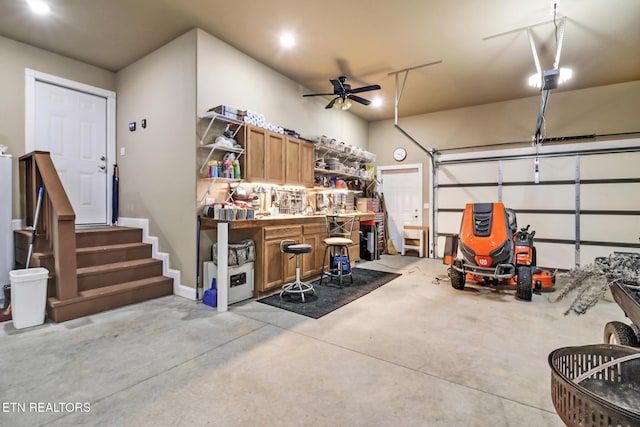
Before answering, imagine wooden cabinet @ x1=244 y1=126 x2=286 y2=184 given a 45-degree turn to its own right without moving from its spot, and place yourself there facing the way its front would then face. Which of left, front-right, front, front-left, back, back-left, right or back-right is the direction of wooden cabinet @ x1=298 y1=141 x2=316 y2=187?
back-left

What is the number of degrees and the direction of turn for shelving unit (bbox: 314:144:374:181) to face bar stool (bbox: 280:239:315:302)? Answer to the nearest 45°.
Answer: approximately 45° to its right

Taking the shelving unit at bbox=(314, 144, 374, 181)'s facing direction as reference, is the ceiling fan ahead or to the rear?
ahead

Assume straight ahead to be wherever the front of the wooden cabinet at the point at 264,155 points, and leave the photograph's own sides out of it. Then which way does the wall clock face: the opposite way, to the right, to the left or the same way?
to the right

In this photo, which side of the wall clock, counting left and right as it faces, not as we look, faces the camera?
front

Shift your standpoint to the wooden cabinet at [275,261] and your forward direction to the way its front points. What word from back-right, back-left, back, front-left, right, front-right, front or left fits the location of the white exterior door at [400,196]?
left

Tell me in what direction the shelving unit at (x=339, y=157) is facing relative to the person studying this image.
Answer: facing the viewer and to the right of the viewer

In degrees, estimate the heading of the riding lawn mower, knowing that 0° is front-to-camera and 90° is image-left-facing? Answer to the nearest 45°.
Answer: approximately 45°

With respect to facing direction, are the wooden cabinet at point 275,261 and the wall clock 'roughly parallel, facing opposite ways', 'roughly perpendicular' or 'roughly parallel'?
roughly perpendicular

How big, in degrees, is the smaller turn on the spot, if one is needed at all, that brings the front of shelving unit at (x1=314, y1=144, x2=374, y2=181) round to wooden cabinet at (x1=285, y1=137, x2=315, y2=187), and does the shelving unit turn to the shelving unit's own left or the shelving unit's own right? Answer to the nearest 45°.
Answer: approximately 90° to the shelving unit's own right

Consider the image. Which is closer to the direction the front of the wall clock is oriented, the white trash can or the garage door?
the white trash can
